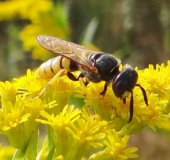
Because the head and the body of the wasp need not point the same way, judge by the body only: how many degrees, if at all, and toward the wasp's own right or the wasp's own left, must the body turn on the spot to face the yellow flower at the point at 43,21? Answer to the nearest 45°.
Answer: approximately 90° to the wasp's own left

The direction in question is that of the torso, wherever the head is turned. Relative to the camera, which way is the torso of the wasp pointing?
to the viewer's right
